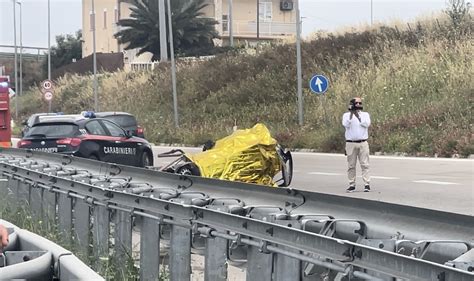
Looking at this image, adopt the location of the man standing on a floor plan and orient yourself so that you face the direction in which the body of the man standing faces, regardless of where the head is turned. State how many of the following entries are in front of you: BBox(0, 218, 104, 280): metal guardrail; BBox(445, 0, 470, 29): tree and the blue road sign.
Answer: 1

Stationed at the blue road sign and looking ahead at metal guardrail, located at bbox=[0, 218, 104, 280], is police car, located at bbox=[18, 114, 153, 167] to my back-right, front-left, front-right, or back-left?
front-right

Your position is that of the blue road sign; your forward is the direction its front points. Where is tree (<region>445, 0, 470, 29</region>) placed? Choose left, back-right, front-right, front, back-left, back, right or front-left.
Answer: back-left

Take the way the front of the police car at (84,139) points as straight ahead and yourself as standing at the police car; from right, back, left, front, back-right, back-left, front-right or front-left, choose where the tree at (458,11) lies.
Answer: front

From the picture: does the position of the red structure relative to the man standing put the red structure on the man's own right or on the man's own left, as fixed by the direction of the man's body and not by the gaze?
on the man's own right

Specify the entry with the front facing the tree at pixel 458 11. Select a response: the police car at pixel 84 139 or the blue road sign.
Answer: the police car

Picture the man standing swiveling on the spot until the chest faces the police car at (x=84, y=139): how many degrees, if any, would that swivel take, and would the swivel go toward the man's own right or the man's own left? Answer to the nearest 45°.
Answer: approximately 90° to the man's own right

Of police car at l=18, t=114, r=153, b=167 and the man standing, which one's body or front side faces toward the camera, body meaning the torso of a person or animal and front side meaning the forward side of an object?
the man standing

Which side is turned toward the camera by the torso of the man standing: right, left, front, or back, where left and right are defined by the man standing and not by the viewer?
front

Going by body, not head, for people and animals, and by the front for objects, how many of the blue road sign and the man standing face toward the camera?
2

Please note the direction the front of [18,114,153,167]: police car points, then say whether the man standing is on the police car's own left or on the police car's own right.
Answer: on the police car's own right

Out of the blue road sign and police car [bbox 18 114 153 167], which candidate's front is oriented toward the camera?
the blue road sign

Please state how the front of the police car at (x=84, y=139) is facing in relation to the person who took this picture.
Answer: facing away from the viewer and to the right of the viewer

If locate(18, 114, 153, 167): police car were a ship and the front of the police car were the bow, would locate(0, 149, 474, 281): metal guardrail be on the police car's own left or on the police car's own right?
on the police car's own right

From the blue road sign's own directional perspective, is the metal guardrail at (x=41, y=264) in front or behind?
in front

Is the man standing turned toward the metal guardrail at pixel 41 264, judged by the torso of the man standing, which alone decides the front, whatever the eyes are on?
yes
